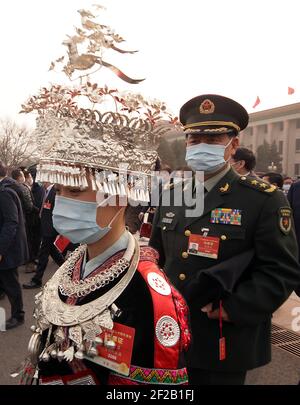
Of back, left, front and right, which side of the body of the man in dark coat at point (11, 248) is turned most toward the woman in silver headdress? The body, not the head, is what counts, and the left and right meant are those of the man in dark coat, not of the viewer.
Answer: left

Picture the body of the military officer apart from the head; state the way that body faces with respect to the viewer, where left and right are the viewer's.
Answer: facing the viewer and to the left of the viewer

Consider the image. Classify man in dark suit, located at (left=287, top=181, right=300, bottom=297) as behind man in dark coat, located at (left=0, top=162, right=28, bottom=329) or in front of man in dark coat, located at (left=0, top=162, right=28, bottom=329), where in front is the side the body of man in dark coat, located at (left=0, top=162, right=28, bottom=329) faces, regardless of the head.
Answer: behind

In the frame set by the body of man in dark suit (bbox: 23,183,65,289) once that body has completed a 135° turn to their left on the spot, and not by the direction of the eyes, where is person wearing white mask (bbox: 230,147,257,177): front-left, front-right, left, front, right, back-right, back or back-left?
front

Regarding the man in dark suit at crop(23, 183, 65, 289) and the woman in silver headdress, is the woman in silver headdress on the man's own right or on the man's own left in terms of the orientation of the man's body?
on the man's own left

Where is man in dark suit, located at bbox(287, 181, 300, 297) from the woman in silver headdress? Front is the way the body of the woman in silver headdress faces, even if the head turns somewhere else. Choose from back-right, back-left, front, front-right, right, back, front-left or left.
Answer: back

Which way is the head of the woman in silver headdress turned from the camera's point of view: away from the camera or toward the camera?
toward the camera
